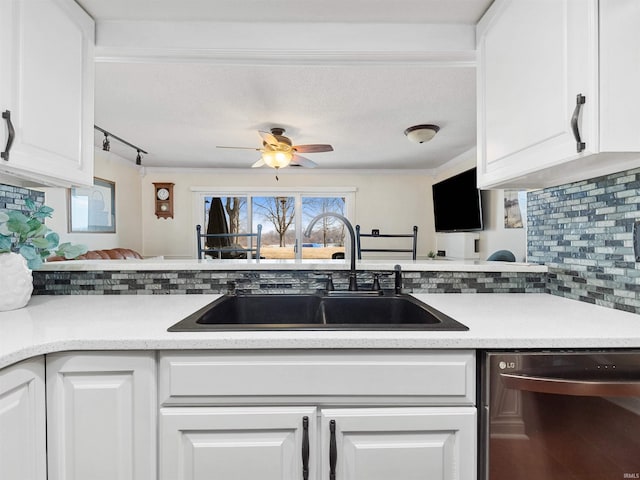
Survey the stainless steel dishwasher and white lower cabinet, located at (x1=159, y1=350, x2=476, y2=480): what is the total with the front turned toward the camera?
2

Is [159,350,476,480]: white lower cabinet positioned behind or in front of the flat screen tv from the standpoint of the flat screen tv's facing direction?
in front

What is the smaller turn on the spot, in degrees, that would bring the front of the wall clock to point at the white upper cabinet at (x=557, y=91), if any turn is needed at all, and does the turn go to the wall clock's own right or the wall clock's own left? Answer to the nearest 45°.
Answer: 0° — it already faces it

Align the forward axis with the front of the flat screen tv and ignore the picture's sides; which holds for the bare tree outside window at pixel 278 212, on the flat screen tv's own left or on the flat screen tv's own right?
on the flat screen tv's own right

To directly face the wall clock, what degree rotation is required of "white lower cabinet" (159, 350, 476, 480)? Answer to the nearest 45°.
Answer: approximately 135° to its right

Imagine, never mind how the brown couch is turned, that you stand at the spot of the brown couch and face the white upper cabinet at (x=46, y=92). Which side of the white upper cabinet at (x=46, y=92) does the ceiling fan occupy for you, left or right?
left

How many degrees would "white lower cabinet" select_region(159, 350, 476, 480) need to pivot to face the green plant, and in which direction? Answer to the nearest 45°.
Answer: approximately 90° to its right

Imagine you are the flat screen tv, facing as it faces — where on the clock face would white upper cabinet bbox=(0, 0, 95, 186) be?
The white upper cabinet is roughly at 11 o'clock from the flat screen tv.

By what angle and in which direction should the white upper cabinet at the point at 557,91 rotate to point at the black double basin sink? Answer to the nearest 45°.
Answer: approximately 45° to its right

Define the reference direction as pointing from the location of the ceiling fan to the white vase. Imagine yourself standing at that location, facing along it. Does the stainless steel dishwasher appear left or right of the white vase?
left

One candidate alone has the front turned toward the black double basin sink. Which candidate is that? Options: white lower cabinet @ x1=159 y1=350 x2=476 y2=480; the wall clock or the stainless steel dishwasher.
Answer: the wall clock
